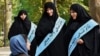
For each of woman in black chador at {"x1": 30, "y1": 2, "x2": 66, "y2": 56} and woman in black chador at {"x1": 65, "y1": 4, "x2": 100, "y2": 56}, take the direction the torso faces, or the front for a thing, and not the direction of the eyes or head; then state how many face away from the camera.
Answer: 0

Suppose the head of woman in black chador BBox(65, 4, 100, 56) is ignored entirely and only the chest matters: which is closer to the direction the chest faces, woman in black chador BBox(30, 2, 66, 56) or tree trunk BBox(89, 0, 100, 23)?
the woman in black chador

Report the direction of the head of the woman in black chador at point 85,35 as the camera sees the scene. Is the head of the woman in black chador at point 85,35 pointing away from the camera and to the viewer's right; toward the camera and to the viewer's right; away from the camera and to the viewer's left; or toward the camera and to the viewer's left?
toward the camera and to the viewer's left

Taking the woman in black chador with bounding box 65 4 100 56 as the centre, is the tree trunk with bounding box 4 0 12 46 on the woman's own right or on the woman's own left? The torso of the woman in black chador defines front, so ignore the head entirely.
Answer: on the woman's own right

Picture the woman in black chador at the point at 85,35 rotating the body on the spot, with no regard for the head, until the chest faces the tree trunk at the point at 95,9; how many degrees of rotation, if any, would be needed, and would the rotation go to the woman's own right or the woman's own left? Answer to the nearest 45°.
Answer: approximately 135° to the woman's own right

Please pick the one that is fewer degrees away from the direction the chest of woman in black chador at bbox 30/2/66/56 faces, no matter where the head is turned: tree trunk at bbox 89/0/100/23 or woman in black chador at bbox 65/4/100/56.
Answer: the woman in black chador

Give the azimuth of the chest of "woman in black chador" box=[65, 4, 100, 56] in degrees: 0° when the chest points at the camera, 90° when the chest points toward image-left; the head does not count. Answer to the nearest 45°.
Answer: approximately 45°
